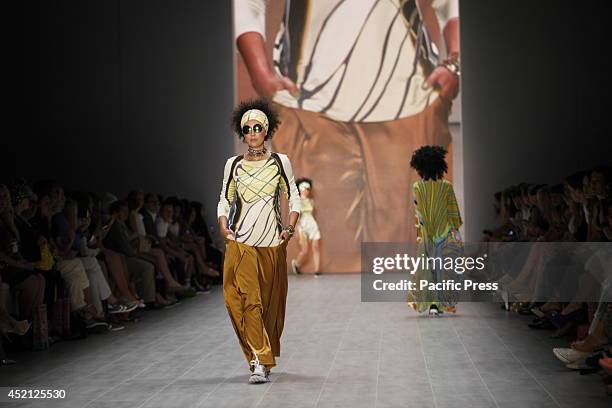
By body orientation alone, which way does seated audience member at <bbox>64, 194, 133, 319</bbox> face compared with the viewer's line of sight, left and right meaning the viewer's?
facing to the right of the viewer

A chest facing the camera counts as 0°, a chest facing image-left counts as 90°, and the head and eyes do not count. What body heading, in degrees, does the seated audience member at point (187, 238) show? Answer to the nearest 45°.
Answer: approximately 270°

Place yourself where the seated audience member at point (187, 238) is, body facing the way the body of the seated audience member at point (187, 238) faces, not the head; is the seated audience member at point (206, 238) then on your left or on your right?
on your left

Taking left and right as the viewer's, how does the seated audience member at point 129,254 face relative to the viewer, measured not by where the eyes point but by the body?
facing to the right of the viewer

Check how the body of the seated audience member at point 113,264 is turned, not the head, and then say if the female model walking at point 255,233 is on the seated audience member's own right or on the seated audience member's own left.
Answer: on the seated audience member's own right

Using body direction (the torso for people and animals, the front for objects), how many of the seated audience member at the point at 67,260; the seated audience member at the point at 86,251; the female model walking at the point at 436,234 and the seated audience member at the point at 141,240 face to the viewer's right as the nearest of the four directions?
3

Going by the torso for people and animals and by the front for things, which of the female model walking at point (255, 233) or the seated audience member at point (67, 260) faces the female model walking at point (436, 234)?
the seated audience member

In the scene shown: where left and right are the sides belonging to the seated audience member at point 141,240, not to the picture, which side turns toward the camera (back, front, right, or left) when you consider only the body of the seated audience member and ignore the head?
right

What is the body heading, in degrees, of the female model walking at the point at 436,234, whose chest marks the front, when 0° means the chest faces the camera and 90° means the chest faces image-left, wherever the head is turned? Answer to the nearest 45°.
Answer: approximately 180°
